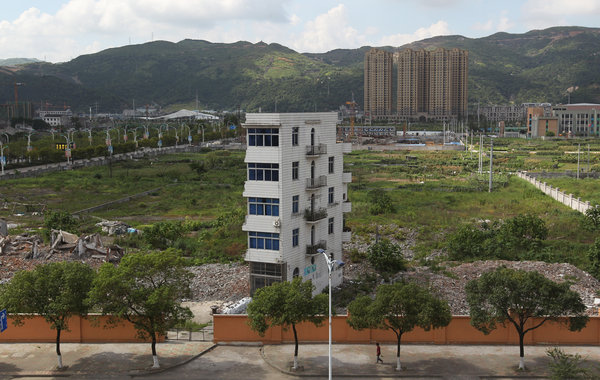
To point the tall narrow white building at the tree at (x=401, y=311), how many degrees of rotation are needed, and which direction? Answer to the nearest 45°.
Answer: approximately 90° to its left

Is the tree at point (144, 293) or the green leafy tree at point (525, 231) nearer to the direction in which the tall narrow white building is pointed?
the tree

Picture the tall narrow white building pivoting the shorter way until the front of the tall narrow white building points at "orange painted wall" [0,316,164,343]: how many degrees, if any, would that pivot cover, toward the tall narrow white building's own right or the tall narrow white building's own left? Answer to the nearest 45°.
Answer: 0° — it already faces it

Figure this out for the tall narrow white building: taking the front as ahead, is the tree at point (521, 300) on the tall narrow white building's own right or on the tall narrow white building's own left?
on the tall narrow white building's own left

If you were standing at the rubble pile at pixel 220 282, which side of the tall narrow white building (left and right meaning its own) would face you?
right

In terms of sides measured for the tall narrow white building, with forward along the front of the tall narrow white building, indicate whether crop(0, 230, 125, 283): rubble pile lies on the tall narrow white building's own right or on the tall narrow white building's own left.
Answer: on the tall narrow white building's own right

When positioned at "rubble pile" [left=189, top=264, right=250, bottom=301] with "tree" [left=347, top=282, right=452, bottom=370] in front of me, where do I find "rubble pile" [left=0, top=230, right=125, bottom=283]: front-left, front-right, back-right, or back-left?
back-right

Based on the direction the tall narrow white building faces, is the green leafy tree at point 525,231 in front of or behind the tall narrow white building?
behind

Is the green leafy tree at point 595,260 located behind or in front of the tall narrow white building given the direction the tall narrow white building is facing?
behind

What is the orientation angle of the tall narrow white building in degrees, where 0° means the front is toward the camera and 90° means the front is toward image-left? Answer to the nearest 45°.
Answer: approximately 45°
